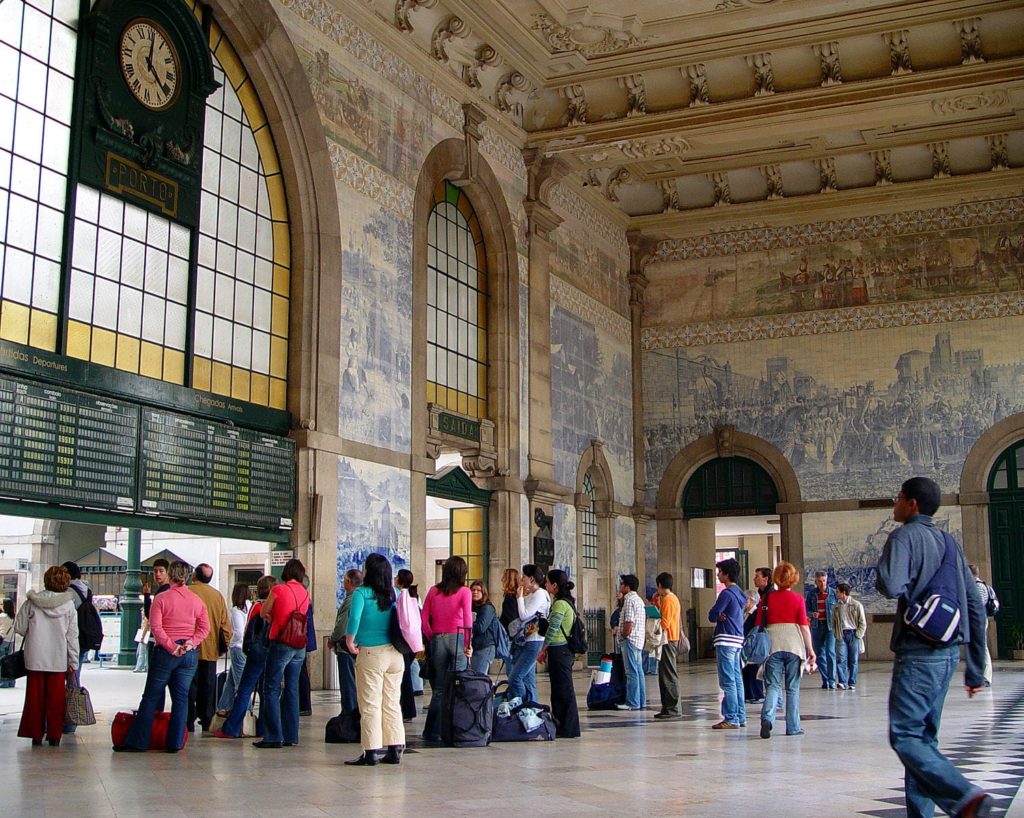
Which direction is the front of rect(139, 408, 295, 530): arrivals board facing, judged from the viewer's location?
facing the viewer and to the right of the viewer

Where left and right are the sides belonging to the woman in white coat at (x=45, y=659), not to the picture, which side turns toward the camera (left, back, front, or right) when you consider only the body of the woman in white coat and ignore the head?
back

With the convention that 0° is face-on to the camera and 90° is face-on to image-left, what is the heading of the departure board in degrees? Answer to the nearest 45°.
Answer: approximately 315°

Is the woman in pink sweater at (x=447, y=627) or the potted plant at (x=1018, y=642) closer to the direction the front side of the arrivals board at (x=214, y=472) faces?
the woman in pink sweater

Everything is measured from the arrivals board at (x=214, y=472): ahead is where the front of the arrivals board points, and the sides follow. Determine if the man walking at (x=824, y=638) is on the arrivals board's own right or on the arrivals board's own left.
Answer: on the arrivals board's own left

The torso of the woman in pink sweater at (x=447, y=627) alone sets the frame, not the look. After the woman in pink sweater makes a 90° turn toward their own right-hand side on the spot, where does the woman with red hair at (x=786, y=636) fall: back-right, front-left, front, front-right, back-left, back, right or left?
front

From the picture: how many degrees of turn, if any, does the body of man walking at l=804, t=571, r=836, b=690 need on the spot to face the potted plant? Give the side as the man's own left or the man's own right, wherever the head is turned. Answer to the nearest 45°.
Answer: approximately 135° to the man's own left

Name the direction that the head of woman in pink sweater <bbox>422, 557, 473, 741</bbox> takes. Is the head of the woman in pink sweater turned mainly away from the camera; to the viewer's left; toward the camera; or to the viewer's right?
away from the camera

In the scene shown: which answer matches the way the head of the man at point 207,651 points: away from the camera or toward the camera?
away from the camera

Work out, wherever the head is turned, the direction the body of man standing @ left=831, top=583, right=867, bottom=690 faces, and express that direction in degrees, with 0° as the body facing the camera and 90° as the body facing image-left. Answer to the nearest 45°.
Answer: approximately 45°

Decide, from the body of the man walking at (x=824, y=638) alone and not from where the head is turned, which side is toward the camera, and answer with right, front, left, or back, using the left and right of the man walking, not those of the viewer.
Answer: front
